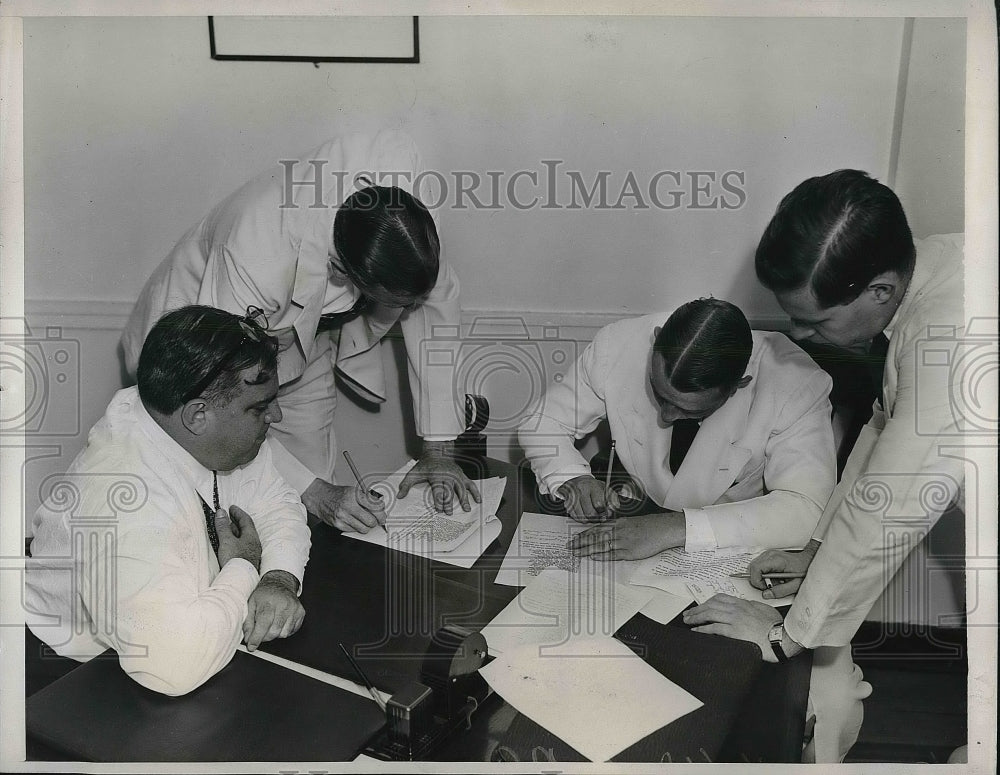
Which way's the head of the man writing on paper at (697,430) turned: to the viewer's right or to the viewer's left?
to the viewer's left

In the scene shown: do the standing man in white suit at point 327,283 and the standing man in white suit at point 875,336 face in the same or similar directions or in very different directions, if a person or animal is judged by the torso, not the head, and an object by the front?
very different directions

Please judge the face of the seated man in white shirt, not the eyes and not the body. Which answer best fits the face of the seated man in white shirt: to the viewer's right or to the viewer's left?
to the viewer's right

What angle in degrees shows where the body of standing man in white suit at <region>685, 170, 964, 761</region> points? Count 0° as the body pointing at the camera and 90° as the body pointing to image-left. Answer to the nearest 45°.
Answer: approximately 90°

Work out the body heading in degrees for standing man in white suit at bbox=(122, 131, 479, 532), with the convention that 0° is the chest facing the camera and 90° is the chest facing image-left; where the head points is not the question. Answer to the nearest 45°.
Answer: approximately 315°

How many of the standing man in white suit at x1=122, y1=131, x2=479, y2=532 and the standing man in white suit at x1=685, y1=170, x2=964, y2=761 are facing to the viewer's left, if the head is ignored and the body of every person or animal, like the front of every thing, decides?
1
